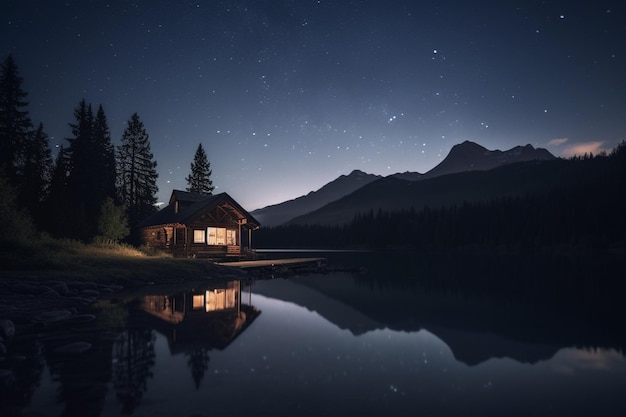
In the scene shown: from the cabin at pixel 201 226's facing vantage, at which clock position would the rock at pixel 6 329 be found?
The rock is roughly at 2 o'clock from the cabin.

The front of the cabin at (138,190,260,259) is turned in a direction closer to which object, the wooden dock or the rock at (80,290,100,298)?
the wooden dock

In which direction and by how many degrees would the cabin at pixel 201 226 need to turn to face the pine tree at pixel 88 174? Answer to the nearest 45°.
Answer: approximately 180°

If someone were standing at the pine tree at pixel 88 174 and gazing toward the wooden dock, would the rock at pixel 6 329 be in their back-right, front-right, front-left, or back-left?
front-right

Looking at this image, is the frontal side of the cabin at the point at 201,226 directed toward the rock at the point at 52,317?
no

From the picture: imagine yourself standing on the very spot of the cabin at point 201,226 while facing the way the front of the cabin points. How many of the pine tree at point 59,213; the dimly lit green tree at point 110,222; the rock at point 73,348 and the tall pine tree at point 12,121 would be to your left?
0

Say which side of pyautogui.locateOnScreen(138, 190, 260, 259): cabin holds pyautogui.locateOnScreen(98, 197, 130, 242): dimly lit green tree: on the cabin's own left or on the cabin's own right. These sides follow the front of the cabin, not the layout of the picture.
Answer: on the cabin's own right

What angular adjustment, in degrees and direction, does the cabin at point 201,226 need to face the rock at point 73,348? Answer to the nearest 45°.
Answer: approximately 45° to its right

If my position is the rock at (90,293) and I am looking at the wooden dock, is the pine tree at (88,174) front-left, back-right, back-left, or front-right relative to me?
front-left

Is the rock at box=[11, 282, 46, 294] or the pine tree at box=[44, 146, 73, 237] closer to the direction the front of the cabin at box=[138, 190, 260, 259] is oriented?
the rock

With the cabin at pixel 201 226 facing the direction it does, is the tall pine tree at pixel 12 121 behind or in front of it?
behind

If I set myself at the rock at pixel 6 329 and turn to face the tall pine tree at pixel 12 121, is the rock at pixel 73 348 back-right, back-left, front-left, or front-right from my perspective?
back-right

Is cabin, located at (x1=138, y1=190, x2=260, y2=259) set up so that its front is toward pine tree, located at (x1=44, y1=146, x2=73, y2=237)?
no

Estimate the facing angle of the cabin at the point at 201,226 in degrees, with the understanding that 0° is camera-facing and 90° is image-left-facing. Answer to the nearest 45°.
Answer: approximately 315°

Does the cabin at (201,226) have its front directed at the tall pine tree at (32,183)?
no
